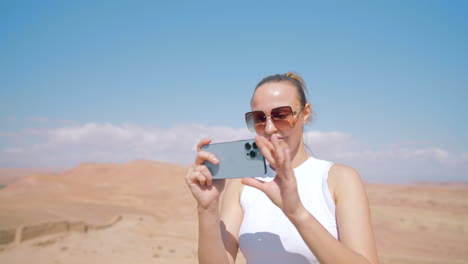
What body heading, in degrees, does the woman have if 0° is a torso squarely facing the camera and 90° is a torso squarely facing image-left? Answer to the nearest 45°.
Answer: approximately 45°
